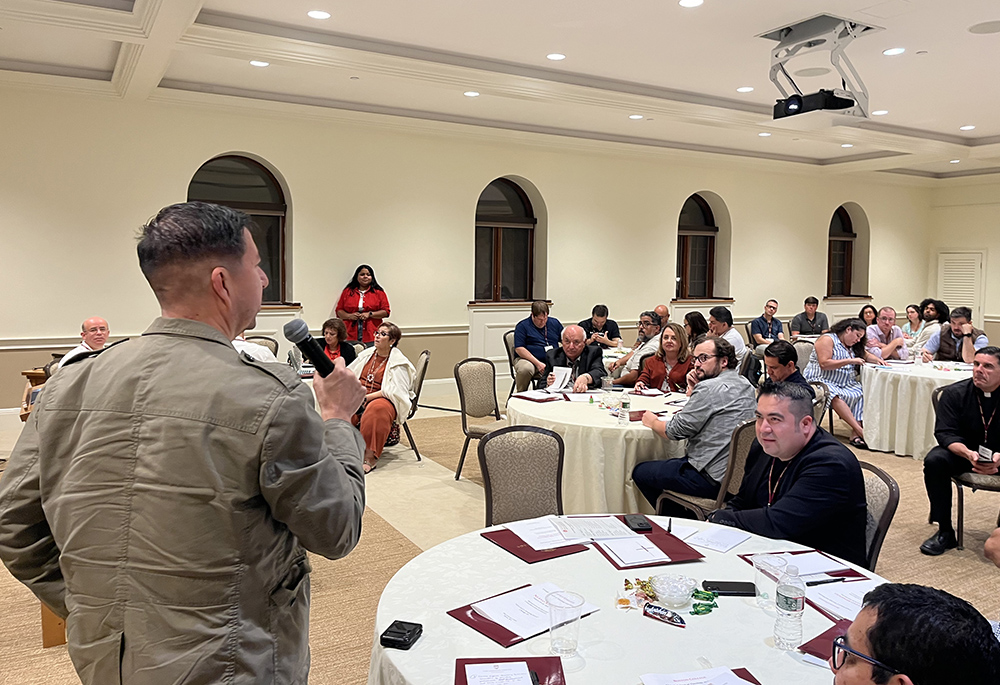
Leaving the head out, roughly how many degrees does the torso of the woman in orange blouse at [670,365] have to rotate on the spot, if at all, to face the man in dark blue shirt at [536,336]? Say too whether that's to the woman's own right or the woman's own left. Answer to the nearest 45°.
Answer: approximately 90° to the woman's own right

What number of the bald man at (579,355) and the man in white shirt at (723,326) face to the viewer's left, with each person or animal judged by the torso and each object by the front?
1

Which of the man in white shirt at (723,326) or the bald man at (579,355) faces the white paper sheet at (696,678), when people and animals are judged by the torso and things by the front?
the bald man

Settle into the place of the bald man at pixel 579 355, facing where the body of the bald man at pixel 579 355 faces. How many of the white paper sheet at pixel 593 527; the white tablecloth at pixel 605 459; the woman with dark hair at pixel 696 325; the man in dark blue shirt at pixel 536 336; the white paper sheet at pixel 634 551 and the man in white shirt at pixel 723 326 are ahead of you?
3

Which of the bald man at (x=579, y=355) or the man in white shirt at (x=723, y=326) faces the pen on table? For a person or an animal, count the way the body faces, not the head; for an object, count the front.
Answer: the bald man

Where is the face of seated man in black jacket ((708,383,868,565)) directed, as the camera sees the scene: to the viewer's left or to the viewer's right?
to the viewer's left

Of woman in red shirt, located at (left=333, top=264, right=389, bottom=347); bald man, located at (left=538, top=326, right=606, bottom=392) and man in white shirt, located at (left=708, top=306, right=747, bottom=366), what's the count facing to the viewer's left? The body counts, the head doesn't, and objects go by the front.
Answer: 1

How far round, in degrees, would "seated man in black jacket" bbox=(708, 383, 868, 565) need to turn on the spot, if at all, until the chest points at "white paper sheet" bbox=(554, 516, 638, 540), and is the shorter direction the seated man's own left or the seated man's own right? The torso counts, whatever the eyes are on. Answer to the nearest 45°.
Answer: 0° — they already face it

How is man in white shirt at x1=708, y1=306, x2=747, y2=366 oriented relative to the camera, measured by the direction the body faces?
to the viewer's left

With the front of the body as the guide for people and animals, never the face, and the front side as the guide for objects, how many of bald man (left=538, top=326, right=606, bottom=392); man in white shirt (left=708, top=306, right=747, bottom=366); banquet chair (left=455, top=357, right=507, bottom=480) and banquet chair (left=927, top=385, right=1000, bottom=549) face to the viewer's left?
1

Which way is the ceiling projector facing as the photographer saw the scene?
facing the viewer and to the left of the viewer

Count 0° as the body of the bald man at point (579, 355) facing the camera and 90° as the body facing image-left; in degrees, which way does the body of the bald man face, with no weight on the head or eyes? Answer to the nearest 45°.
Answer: approximately 0°

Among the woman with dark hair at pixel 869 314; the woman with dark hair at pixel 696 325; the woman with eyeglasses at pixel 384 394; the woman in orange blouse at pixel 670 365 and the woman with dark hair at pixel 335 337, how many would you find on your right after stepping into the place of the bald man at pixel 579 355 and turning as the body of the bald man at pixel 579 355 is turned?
2

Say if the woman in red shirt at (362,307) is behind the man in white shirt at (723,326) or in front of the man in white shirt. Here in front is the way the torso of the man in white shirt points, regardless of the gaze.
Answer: in front

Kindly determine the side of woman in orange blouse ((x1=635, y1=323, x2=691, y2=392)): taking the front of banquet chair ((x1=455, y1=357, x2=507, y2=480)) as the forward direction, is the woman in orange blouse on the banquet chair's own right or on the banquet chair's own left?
on the banquet chair's own left
